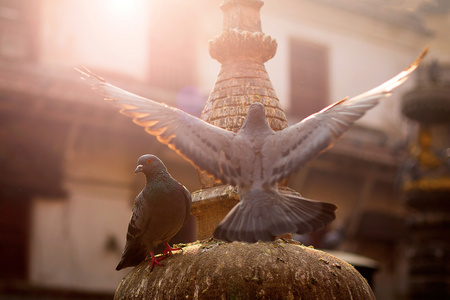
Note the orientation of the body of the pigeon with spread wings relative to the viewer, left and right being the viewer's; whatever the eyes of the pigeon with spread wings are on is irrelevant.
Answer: facing away from the viewer

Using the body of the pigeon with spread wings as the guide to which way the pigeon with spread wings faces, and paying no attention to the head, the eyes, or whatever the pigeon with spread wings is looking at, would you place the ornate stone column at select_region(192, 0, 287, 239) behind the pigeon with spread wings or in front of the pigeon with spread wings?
in front
